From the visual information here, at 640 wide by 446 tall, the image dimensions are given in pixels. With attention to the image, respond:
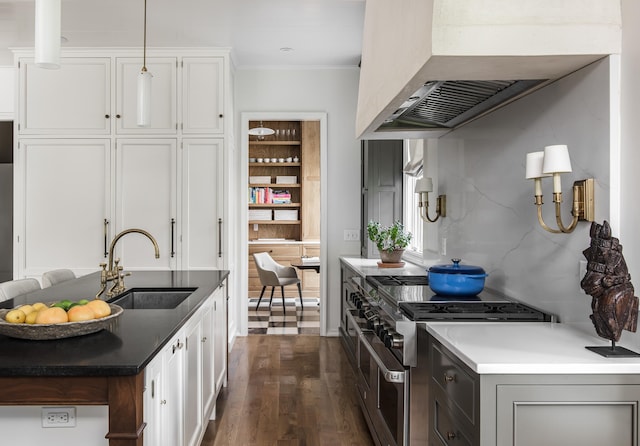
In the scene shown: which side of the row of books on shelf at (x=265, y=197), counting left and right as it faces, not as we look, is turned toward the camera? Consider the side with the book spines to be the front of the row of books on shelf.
front

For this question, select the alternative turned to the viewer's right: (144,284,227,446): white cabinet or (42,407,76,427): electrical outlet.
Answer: the white cabinet

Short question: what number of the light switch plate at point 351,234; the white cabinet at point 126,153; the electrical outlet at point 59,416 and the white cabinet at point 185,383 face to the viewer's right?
1

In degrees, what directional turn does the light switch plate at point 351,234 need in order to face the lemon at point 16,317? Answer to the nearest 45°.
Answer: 0° — it already faces it

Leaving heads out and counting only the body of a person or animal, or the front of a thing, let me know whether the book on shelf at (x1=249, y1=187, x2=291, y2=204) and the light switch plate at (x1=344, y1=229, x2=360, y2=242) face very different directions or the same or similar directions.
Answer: same or similar directions

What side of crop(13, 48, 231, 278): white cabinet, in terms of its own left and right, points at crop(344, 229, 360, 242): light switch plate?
left

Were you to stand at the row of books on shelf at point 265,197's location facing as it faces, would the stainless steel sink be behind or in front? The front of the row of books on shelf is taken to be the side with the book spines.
in front

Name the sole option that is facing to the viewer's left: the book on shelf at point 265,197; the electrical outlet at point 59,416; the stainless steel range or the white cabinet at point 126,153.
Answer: the stainless steel range

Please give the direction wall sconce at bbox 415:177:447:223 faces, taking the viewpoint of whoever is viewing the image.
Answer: facing to the left of the viewer

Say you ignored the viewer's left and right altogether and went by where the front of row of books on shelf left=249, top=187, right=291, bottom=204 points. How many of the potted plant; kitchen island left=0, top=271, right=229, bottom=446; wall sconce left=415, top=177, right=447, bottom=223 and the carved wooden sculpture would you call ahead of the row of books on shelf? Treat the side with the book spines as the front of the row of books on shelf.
4

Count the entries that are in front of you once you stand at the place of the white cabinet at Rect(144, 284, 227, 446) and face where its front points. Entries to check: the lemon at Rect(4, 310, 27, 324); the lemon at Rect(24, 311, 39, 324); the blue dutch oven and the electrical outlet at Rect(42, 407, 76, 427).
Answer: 1

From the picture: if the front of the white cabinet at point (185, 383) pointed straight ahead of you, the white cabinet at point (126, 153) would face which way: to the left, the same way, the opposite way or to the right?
to the right

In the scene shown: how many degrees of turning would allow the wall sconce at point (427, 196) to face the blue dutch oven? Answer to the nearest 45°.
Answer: approximately 90° to its left

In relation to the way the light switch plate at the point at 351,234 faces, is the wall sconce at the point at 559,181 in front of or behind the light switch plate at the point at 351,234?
in front

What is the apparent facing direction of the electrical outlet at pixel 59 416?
toward the camera

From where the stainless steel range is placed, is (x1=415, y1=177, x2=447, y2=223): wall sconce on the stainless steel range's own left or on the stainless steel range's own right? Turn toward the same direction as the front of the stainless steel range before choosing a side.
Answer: on the stainless steel range's own right

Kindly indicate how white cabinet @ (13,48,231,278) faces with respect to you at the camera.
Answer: facing the viewer

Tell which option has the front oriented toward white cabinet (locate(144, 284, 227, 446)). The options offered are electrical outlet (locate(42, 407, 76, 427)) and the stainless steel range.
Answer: the stainless steel range
